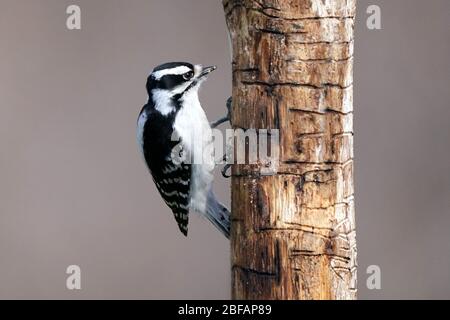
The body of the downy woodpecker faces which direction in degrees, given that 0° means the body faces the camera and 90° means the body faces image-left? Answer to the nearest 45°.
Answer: approximately 270°
